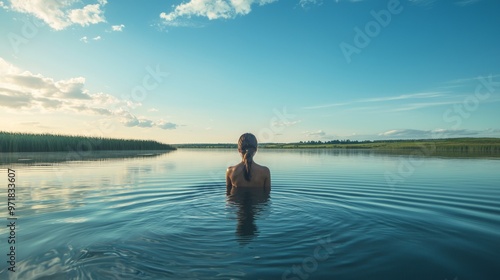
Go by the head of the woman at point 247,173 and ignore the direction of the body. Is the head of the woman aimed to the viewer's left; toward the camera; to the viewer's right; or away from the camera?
away from the camera

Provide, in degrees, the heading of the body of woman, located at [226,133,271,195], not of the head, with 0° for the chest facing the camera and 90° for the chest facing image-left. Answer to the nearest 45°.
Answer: approximately 180°
